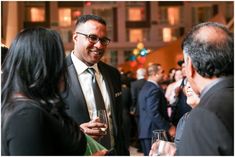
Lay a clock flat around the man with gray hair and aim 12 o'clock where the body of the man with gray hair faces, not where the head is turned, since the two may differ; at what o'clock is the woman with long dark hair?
The woman with long dark hair is roughly at 10 o'clock from the man with gray hair.

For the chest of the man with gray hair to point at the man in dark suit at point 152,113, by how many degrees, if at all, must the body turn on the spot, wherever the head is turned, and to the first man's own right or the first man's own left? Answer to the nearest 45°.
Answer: approximately 45° to the first man's own right

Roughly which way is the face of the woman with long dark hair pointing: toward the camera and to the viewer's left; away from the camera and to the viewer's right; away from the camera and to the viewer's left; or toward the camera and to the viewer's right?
away from the camera and to the viewer's right

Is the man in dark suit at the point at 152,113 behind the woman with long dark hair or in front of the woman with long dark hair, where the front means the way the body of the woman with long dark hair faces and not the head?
in front

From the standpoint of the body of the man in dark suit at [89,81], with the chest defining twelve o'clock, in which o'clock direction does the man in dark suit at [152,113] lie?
the man in dark suit at [152,113] is roughly at 8 o'clock from the man in dark suit at [89,81].

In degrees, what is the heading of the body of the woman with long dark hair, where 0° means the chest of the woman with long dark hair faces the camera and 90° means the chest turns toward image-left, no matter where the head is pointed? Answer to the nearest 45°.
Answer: approximately 225°

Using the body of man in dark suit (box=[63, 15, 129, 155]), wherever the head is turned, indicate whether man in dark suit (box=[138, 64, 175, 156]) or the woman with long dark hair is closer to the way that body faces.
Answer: the woman with long dark hair

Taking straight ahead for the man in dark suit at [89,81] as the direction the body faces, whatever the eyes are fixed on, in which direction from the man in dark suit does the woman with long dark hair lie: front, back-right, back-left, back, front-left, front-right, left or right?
front-right

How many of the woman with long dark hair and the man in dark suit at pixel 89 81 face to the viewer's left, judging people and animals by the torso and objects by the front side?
0

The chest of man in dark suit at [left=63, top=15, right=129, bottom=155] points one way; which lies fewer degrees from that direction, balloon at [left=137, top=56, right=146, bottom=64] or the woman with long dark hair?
the woman with long dark hair

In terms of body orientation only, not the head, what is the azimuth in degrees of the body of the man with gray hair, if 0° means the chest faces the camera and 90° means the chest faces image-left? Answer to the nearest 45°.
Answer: approximately 135°

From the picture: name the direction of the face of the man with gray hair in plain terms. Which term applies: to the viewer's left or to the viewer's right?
to the viewer's left

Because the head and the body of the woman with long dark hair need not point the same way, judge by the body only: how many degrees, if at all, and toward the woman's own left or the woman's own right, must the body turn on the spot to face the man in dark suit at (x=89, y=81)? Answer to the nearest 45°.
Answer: approximately 45° to the woman's own left
